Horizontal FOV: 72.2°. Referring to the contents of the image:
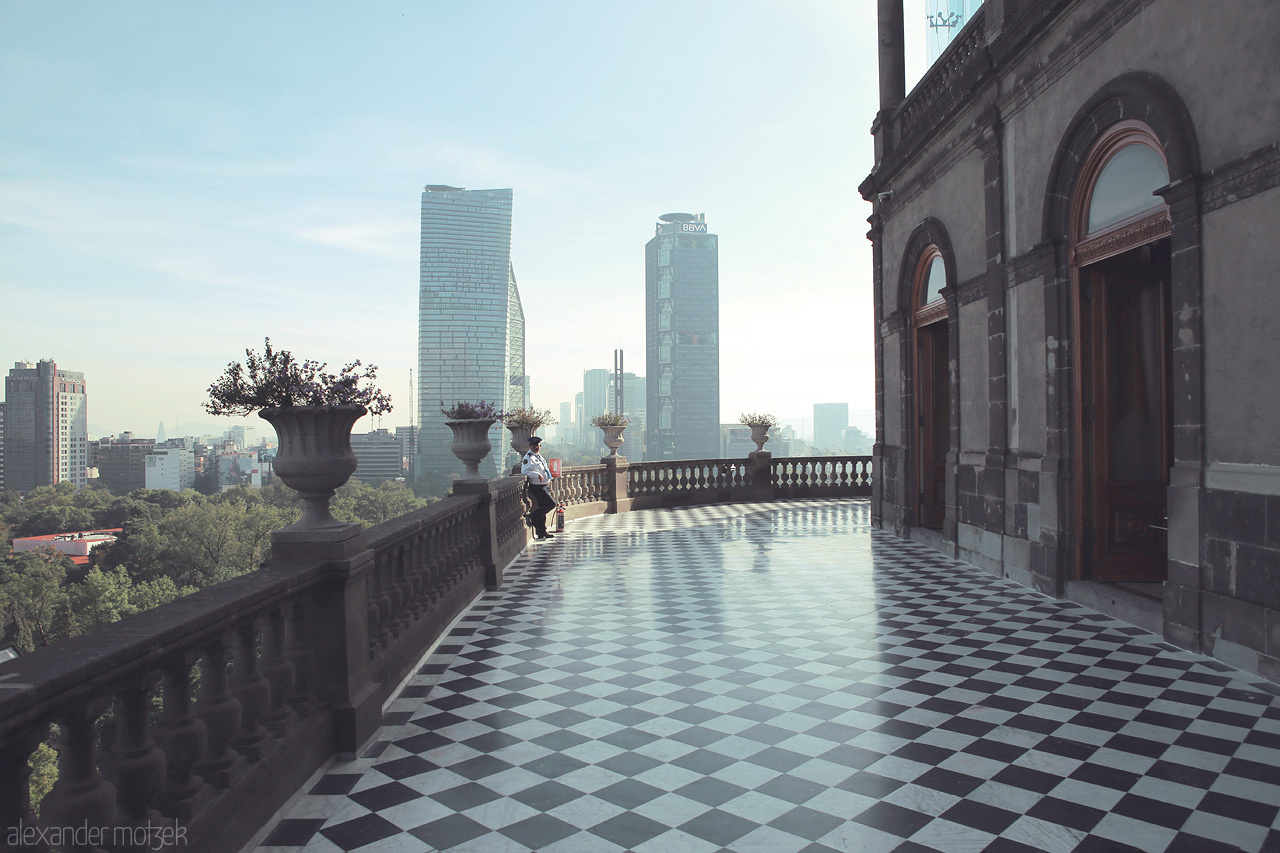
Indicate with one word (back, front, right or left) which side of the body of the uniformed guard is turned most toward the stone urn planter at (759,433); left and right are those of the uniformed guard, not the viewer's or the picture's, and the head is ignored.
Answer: left

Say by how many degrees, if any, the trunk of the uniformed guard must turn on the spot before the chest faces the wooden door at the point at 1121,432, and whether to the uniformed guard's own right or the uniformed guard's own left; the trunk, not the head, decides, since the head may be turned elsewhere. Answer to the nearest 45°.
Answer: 0° — they already face it

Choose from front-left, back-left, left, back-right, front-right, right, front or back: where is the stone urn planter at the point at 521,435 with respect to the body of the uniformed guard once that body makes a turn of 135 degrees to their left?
front

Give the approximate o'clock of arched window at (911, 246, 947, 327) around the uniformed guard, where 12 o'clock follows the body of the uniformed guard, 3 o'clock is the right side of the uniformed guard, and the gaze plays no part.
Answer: The arched window is roughly at 11 o'clock from the uniformed guard.

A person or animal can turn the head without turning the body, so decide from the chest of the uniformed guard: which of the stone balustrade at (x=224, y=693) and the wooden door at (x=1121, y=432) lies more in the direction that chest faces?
the wooden door

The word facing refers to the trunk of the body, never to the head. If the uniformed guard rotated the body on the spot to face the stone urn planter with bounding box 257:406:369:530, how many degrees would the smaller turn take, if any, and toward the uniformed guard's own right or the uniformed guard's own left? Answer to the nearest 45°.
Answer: approximately 45° to the uniformed guard's own right

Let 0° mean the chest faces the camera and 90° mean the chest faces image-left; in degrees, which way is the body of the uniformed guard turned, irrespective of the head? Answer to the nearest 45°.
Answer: approximately 315°

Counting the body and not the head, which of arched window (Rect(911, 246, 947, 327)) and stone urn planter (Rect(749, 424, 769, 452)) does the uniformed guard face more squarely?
the arched window

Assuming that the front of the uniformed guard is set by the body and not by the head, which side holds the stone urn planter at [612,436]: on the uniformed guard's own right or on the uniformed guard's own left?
on the uniformed guard's own left
